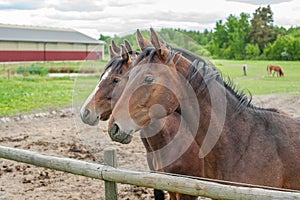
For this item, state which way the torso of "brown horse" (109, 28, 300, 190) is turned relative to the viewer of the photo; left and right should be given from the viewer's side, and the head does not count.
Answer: facing to the left of the viewer

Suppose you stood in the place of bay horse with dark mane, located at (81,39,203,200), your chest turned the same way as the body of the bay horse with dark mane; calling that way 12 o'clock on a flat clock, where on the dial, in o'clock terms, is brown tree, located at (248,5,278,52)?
The brown tree is roughly at 5 o'clock from the bay horse with dark mane.

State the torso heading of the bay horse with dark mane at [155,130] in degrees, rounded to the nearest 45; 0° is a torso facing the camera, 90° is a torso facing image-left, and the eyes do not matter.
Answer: approximately 45°

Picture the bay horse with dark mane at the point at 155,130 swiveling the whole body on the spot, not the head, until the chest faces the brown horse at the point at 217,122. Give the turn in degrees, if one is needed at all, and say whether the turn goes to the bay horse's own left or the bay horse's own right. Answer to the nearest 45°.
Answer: approximately 90° to the bay horse's own left

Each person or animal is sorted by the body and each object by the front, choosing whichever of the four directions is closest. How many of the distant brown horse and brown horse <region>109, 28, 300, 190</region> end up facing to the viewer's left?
1
